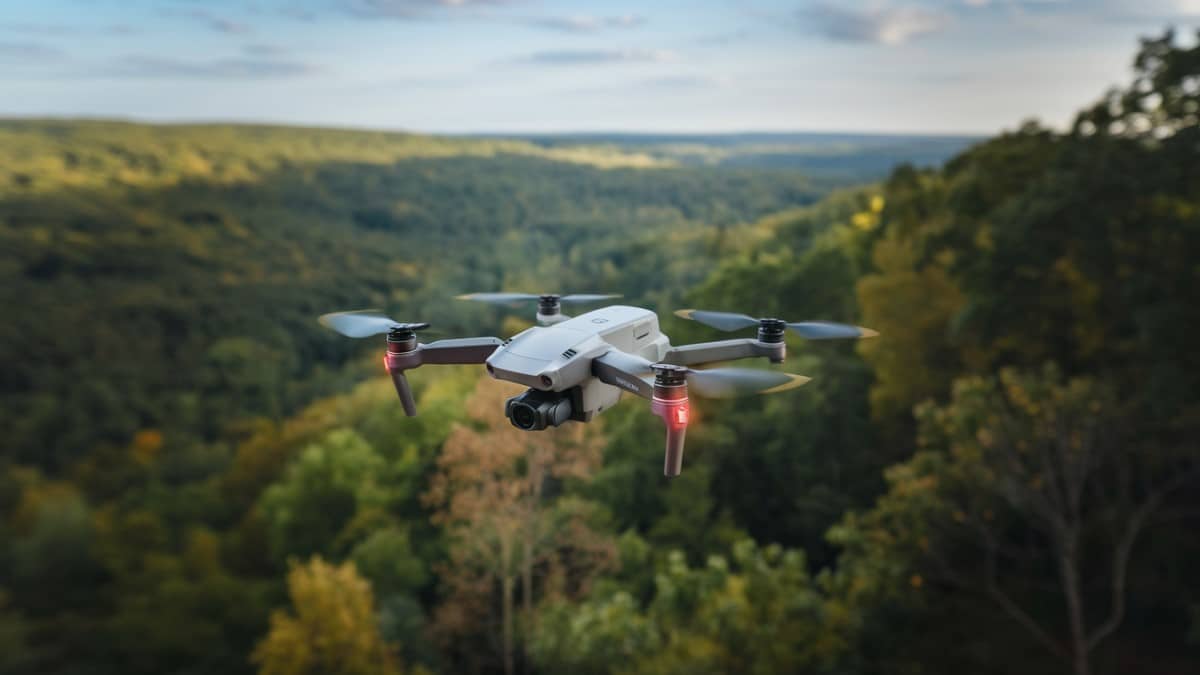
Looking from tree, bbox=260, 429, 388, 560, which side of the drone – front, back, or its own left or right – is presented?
right

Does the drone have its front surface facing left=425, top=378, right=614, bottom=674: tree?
no

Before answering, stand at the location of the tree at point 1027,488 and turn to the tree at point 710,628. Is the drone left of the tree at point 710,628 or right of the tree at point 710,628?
left

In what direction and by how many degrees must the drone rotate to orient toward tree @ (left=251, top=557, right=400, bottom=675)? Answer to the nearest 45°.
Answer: approximately 90° to its right

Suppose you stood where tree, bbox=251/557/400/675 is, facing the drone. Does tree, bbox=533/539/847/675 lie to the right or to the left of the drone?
left

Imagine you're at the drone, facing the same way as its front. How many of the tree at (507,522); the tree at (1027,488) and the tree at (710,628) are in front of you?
0

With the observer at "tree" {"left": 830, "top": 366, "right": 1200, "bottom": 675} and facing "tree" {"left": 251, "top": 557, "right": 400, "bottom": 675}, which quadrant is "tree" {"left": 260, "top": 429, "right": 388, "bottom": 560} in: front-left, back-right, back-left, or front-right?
front-right

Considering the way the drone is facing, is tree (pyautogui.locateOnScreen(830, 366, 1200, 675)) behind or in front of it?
behind

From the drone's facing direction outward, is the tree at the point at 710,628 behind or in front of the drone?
behind

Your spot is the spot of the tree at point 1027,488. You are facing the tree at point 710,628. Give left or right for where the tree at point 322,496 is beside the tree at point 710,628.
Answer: right

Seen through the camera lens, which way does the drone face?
facing the viewer and to the left of the viewer
